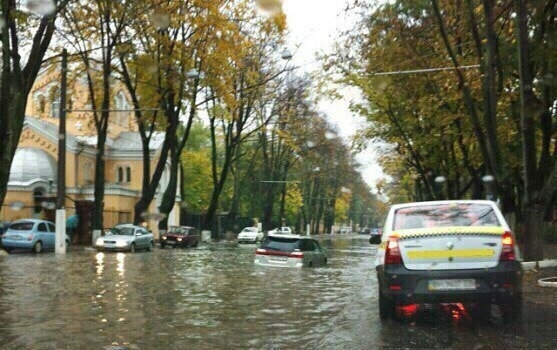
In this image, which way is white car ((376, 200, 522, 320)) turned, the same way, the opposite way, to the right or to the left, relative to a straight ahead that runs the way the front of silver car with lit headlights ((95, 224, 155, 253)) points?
the opposite way

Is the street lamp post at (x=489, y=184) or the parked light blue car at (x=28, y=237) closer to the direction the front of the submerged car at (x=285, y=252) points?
the street lamp post

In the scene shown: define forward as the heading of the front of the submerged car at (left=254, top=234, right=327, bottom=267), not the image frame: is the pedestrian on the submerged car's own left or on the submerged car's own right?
on the submerged car's own left

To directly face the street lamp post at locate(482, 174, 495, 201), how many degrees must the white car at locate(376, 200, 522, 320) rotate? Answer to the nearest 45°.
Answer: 0° — it already faces it

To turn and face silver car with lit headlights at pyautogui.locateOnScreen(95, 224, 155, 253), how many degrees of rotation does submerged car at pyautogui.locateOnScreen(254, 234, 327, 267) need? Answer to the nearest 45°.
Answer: approximately 90° to its left

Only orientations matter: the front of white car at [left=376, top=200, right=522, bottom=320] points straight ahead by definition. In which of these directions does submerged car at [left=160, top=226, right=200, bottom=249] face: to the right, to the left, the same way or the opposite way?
the opposite way

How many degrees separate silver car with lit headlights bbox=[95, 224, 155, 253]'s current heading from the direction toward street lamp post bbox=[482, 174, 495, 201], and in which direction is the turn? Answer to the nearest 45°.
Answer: approximately 90° to its left

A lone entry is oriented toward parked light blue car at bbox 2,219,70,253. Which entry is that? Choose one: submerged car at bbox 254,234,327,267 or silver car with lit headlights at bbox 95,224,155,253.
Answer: silver car with lit headlights at bbox 95,224,155,253

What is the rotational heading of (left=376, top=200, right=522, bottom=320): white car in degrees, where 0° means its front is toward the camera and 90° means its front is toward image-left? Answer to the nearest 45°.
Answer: approximately 180°

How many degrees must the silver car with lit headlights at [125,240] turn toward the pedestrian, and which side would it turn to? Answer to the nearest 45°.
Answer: approximately 90° to its right

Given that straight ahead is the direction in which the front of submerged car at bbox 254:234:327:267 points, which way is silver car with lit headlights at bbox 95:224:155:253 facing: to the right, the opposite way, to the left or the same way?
the opposite way

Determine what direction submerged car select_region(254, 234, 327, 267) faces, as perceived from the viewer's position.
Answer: facing away from the viewer and to the right of the viewer

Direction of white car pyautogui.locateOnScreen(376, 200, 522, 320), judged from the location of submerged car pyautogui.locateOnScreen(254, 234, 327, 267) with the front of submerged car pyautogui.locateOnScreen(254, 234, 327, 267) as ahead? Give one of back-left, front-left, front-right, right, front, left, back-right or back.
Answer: back-right

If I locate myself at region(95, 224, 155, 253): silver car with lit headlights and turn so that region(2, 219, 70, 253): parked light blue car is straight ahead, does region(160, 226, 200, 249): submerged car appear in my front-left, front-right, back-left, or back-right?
back-right
